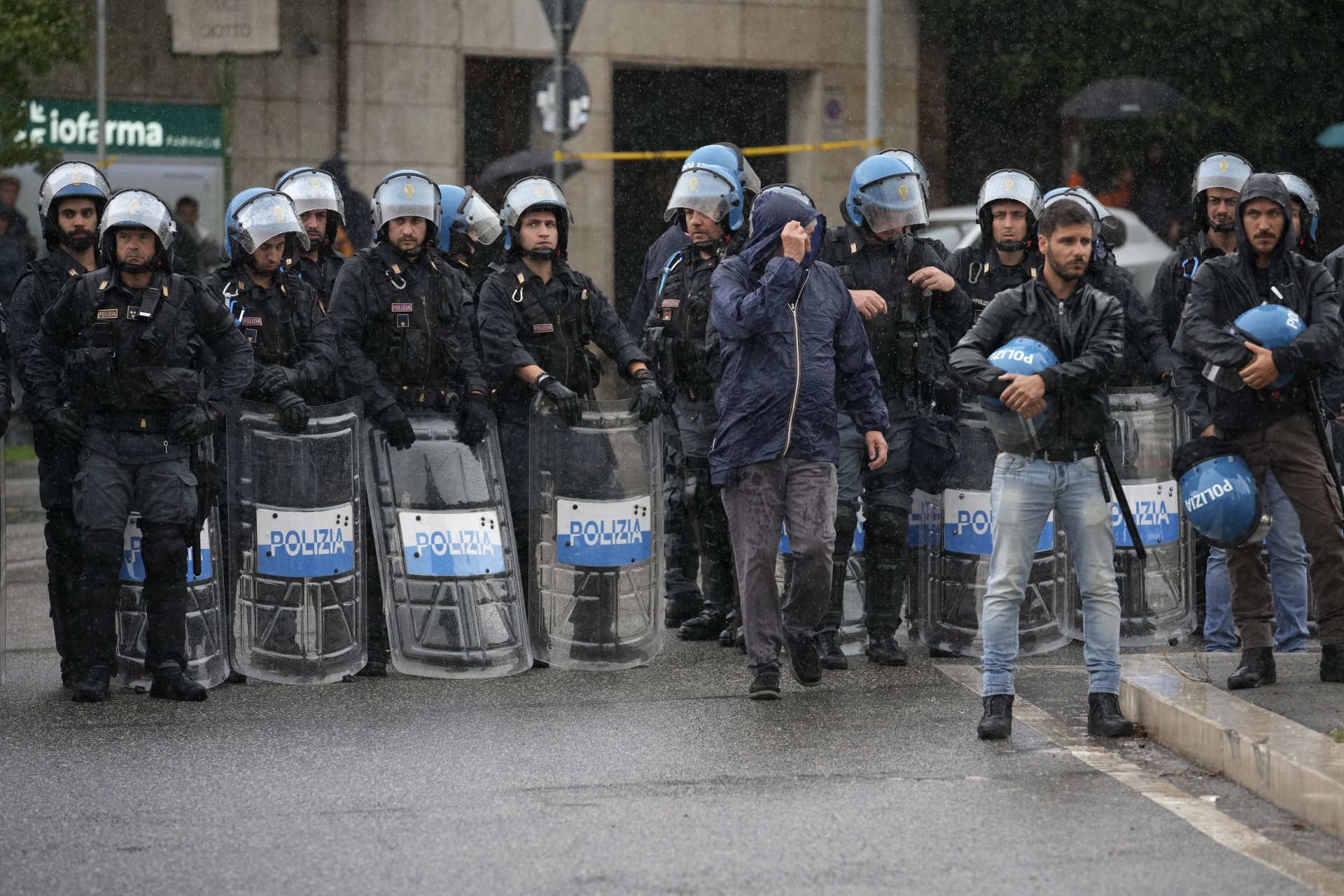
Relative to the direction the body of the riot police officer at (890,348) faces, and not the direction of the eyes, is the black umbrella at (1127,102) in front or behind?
behind

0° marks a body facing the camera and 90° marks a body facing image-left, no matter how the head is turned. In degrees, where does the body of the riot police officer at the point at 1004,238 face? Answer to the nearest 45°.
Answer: approximately 0°

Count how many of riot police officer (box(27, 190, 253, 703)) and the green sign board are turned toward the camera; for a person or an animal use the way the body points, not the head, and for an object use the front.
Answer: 2

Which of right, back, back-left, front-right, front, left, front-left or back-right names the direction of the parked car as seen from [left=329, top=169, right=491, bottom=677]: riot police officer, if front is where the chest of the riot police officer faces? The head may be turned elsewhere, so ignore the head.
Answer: back-left

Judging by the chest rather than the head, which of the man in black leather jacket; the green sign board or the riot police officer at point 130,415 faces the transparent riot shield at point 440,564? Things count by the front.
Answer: the green sign board

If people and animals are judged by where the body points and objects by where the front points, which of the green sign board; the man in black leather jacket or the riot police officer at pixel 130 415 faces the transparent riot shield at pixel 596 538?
the green sign board

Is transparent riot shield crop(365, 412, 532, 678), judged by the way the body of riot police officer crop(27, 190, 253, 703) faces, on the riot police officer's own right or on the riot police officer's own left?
on the riot police officer's own left

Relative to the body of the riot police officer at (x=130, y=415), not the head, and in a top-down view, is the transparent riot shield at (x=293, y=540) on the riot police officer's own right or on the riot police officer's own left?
on the riot police officer's own left
